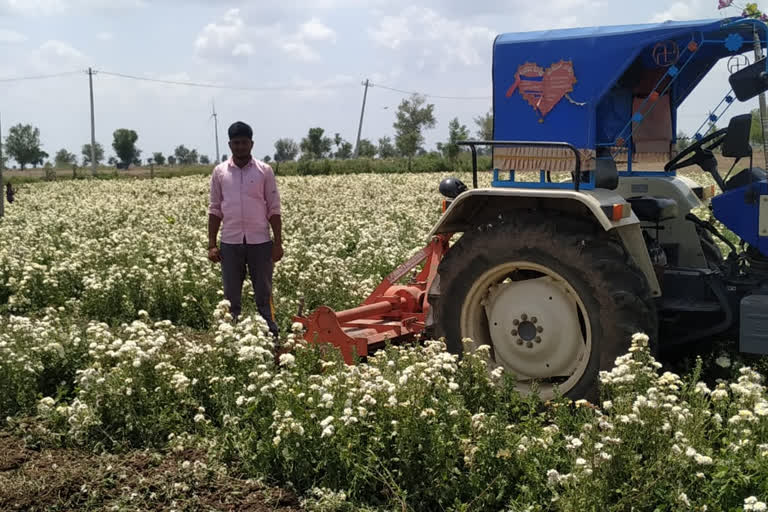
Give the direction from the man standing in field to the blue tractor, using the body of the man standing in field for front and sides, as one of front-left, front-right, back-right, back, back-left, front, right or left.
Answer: front-left

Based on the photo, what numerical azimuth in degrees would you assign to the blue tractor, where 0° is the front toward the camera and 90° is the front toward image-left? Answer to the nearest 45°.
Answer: approximately 270°

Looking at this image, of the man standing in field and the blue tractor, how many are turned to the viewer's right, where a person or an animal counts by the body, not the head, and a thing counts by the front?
1

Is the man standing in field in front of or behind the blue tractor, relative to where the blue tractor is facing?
behind

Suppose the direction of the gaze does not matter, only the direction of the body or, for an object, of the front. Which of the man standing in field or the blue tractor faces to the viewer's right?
the blue tractor

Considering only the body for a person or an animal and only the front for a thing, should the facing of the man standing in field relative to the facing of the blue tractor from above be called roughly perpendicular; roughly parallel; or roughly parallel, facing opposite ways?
roughly perpendicular
